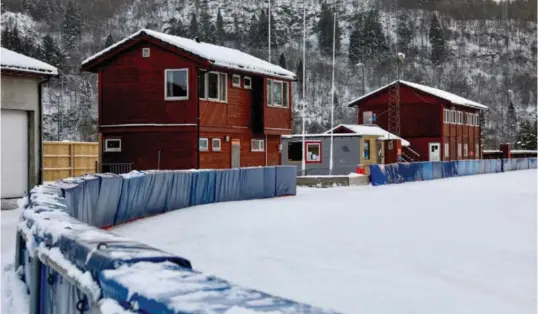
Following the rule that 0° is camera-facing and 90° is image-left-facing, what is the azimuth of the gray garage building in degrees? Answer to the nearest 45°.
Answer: approximately 0°

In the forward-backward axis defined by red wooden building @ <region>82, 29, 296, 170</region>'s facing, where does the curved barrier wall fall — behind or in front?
in front

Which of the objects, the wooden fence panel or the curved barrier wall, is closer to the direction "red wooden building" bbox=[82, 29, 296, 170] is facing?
the curved barrier wall

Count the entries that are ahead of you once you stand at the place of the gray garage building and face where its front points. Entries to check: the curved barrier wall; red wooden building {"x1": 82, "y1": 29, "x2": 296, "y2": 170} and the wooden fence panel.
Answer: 1

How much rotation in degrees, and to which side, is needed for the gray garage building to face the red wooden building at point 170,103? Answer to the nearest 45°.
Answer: approximately 135° to its left

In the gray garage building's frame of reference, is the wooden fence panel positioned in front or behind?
behind

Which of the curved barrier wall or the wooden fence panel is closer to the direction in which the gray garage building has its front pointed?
the curved barrier wall

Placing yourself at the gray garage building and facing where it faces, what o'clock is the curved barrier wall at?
The curved barrier wall is roughly at 12 o'clock from the gray garage building.

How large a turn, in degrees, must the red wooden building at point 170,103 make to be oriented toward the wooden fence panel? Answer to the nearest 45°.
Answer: approximately 135° to its right
